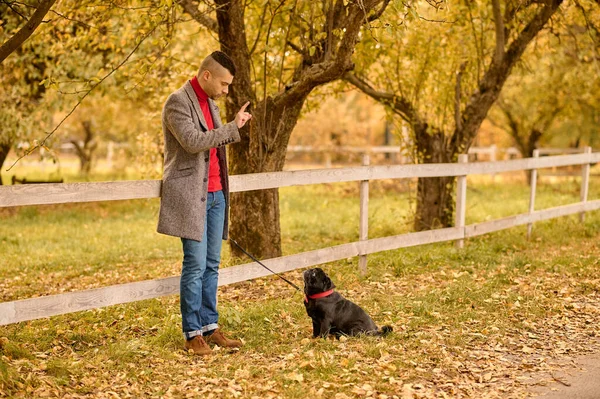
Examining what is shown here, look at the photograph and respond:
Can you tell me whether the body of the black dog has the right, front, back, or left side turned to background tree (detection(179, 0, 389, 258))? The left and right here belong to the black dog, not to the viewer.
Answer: right

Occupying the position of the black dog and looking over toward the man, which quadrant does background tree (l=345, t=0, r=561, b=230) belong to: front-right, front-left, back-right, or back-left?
back-right

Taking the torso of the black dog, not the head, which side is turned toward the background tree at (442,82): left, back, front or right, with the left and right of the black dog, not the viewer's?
right

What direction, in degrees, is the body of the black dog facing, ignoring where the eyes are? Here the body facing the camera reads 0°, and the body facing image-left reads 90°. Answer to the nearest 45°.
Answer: approximately 90°

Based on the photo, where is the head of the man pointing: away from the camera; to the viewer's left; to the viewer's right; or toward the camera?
to the viewer's right

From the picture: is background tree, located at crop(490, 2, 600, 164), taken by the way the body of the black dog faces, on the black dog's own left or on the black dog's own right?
on the black dog's own right
